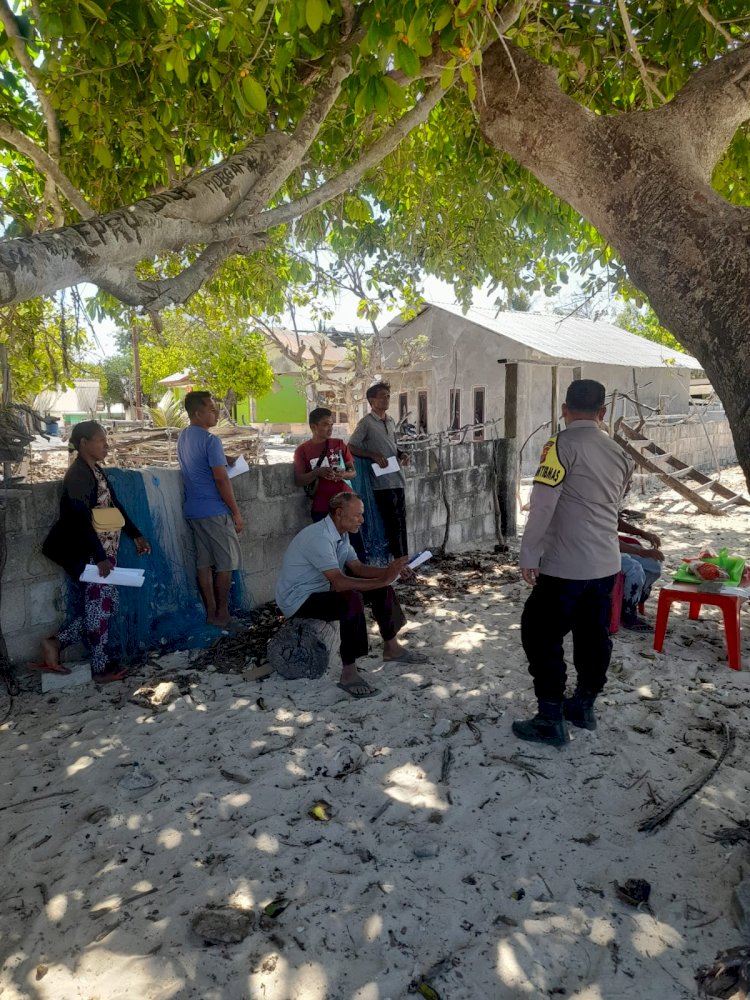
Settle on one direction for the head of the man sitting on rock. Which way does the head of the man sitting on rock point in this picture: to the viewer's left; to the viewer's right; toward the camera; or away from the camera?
to the viewer's right

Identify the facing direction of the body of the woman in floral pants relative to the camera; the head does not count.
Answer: to the viewer's right

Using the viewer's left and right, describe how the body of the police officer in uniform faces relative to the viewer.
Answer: facing away from the viewer and to the left of the viewer

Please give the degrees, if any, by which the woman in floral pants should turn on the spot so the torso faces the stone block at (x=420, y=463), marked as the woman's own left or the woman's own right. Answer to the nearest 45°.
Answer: approximately 45° to the woman's own left

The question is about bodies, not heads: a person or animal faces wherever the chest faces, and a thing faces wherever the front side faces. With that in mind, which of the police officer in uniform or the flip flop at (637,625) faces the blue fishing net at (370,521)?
the police officer in uniform

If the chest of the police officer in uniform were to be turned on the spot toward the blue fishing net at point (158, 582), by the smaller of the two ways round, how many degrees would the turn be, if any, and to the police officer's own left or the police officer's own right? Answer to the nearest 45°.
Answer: approximately 45° to the police officer's own left
